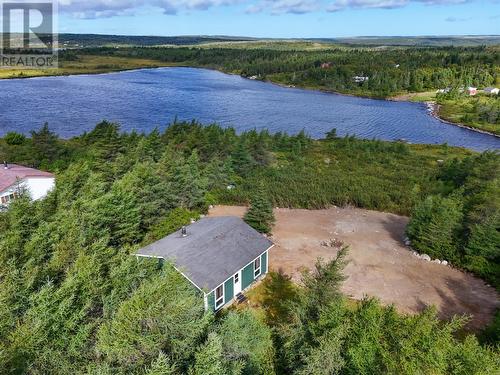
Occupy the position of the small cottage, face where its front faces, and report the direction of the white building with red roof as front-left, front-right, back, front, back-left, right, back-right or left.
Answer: back

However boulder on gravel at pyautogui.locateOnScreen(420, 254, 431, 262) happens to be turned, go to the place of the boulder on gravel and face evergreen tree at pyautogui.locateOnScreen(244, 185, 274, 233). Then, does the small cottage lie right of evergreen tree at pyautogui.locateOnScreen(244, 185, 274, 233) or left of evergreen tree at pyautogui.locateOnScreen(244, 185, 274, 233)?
left

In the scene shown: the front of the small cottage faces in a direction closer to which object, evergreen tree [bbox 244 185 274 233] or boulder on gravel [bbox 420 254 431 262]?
the boulder on gravel

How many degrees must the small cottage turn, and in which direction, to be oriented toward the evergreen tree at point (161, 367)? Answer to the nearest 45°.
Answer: approximately 45° to its right

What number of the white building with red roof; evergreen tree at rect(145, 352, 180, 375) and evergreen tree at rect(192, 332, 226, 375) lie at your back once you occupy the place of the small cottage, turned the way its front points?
1

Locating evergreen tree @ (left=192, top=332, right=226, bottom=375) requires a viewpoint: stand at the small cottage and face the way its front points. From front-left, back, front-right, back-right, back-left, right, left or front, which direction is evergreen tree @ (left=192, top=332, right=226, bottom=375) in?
front-right

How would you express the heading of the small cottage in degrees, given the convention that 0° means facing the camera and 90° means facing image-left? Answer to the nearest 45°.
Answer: approximately 315°

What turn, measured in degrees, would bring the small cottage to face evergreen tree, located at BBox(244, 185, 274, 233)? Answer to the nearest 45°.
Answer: approximately 135° to its left
